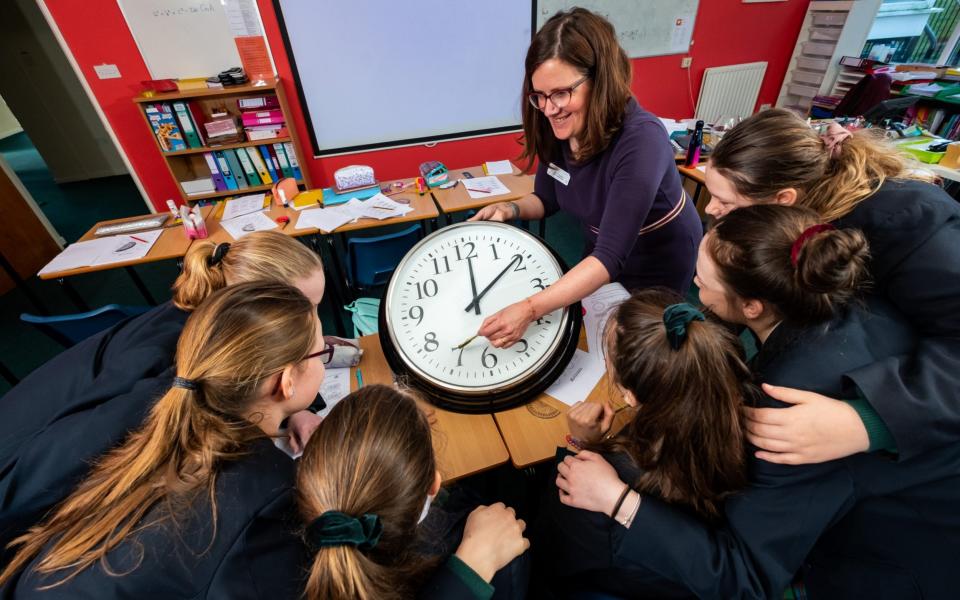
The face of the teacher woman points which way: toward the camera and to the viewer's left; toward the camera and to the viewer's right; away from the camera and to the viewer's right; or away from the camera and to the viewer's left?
toward the camera and to the viewer's left

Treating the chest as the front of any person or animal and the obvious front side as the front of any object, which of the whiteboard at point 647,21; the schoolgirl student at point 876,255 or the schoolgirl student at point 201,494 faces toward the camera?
the whiteboard

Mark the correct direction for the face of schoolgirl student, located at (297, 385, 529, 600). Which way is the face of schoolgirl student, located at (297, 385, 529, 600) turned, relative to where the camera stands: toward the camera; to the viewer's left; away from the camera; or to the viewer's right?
away from the camera

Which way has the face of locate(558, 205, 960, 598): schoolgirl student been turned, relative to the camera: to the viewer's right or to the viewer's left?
to the viewer's left

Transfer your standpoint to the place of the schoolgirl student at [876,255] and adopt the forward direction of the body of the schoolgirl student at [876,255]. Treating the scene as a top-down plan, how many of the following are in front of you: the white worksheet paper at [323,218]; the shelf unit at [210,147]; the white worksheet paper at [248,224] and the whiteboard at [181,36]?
4

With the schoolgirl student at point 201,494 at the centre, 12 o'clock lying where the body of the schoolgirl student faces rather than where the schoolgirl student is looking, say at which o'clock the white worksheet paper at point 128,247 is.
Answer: The white worksheet paper is roughly at 11 o'clock from the schoolgirl student.

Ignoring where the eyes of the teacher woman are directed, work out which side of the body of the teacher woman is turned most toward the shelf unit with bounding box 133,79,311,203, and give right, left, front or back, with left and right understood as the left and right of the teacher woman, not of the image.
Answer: right

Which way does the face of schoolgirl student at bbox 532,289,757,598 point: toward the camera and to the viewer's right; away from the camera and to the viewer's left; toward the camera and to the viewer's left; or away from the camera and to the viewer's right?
away from the camera and to the viewer's left

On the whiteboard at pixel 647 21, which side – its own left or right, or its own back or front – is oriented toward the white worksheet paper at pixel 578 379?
front

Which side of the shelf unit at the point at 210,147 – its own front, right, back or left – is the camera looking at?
front

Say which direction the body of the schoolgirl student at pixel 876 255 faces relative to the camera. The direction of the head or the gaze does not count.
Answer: to the viewer's left

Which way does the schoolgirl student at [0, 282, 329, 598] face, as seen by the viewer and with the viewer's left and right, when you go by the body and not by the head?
facing away from the viewer and to the right of the viewer

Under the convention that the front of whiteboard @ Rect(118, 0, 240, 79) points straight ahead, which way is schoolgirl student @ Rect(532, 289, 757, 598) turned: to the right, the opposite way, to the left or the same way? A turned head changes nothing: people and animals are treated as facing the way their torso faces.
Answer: the opposite way

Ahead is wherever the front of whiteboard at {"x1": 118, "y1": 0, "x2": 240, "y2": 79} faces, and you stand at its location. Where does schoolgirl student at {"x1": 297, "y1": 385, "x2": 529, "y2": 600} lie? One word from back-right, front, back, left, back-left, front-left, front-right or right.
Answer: front

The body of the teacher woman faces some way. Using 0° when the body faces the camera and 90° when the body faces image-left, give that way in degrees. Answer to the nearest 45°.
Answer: approximately 45°

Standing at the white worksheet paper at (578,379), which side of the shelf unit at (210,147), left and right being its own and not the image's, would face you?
front

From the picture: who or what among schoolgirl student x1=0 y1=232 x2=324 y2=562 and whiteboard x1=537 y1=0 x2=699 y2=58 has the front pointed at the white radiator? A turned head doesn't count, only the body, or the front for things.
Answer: the schoolgirl student

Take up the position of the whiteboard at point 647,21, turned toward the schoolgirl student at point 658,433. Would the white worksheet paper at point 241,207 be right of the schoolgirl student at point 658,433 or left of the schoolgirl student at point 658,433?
right
